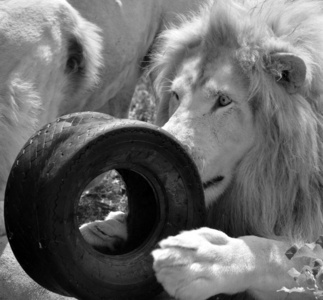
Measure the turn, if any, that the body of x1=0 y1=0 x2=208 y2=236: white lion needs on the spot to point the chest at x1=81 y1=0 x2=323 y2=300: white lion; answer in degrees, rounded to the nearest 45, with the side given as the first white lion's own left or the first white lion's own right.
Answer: approximately 135° to the first white lion's own left

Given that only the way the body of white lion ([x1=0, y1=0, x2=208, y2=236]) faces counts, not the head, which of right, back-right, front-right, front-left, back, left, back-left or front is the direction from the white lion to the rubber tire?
left

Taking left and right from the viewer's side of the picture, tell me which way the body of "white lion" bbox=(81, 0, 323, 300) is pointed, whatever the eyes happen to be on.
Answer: facing the viewer and to the left of the viewer

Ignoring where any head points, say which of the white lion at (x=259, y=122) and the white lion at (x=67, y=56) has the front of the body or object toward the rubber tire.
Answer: the white lion at (x=259, y=122)

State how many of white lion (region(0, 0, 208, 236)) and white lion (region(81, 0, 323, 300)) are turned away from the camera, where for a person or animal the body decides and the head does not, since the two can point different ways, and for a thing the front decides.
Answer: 0

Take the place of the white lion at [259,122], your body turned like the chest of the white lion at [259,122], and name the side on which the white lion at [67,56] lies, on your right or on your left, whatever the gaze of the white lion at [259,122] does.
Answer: on your right

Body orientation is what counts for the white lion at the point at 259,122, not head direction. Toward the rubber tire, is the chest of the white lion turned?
yes

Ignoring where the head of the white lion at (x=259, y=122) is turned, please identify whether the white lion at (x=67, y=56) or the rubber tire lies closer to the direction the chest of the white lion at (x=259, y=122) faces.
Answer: the rubber tire
